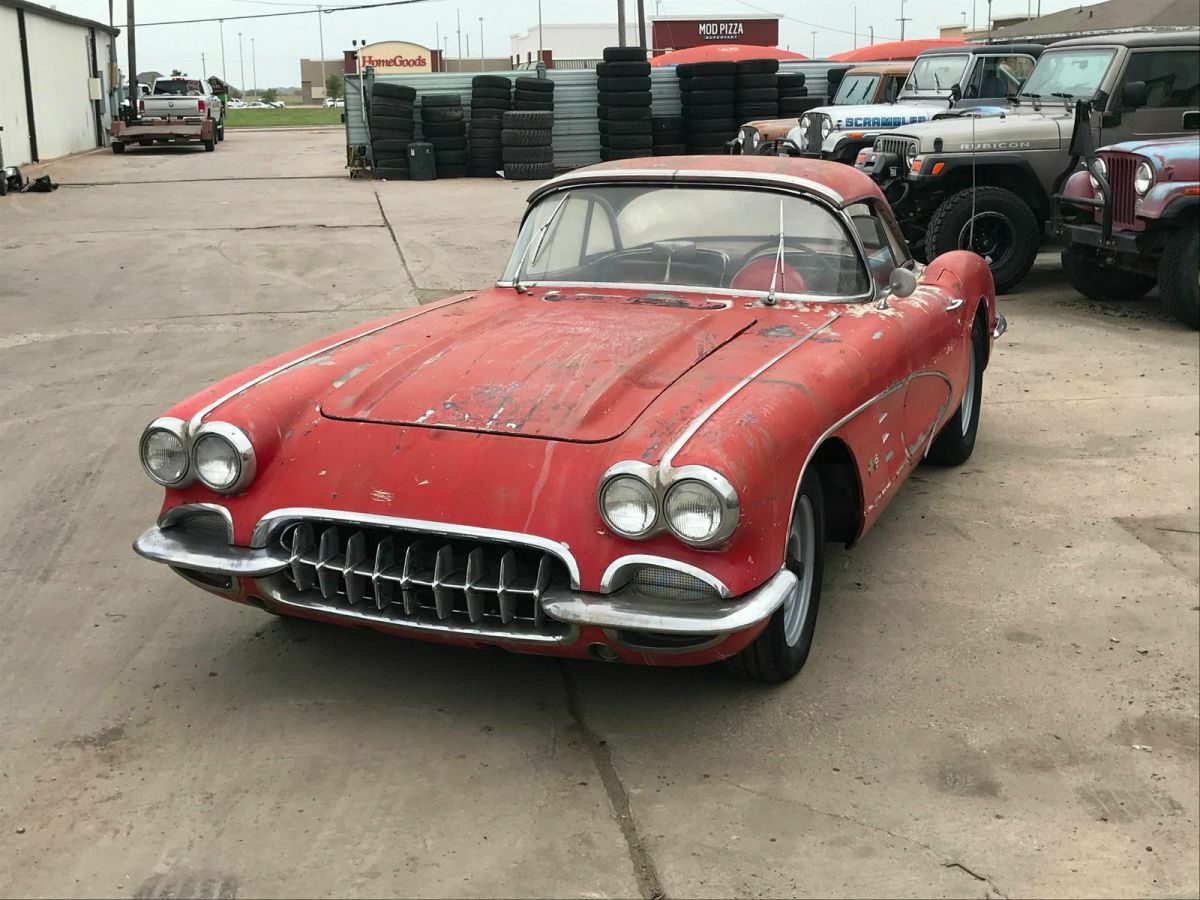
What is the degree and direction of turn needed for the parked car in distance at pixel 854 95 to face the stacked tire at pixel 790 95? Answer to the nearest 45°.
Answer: approximately 135° to its right

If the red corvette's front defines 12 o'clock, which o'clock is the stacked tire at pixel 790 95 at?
The stacked tire is roughly at 5 o'clock from the red corvette.

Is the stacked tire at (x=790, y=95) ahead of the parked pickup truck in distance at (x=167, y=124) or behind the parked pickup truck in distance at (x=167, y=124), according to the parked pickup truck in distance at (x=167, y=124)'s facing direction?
behind

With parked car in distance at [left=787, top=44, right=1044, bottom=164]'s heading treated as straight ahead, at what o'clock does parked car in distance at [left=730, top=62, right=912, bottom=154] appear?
parked car in distance at [left=730, top=62, right=912, bottom=154] is roughly at 4 o'clock from parked car in distance at [left=787, top=44, right=1044, bottom=164].

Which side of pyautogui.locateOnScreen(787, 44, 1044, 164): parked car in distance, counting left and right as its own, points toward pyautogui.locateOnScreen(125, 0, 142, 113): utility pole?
right

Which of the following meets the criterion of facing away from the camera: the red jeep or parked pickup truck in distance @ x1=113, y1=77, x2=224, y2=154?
the parked pickup truck in distance

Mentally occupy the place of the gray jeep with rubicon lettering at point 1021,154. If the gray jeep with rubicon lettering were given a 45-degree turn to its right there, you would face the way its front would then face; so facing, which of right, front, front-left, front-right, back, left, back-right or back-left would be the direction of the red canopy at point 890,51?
right

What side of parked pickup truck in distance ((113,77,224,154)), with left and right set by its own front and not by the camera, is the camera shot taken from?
back

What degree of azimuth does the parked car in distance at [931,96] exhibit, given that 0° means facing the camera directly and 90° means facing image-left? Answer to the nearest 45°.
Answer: approximately 45°
